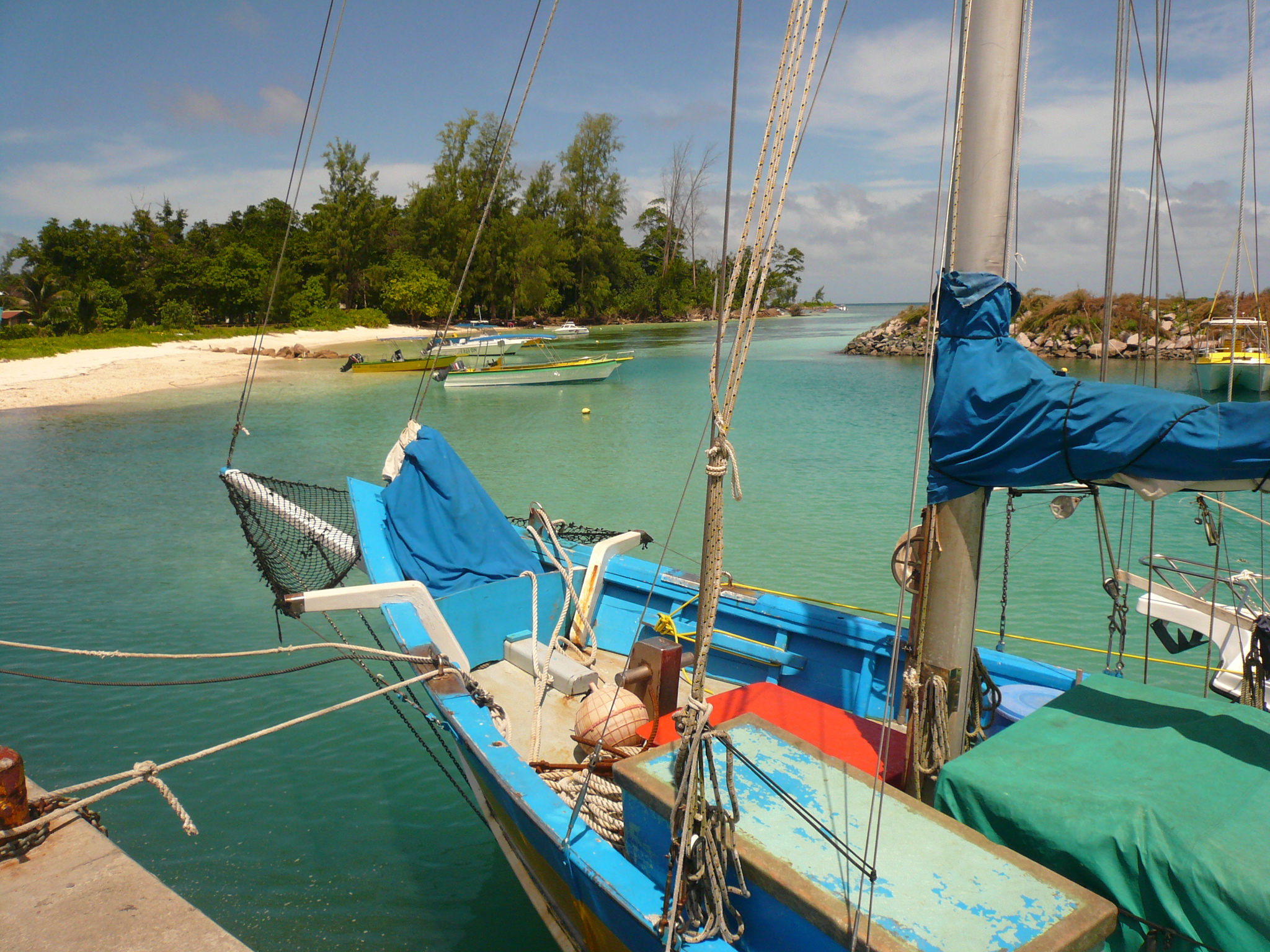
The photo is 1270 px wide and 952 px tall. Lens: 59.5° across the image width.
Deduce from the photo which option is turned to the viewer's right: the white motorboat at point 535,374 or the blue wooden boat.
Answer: the white motorboat

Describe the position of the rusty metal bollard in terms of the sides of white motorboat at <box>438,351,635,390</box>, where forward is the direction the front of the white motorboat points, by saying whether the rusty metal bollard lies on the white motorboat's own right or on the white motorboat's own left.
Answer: on the white motorboat's own right

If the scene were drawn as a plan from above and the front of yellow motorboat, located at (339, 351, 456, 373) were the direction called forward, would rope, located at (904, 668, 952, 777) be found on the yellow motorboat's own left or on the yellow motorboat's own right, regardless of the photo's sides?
on the yellow motorboat's own right

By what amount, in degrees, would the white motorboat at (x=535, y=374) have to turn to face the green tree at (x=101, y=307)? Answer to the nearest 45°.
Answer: approximately 135° to its left

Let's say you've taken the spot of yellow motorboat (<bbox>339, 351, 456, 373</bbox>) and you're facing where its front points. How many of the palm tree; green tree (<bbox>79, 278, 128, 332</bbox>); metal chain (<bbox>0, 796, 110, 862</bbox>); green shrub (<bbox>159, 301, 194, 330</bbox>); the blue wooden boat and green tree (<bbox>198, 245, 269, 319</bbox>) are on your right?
2

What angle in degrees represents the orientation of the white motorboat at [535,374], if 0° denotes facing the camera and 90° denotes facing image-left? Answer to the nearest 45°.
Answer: approximately 270°

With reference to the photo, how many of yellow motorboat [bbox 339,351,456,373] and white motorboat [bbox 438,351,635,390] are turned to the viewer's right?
2

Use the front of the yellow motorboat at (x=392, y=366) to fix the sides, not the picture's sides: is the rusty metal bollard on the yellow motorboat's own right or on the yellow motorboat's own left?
on the yellow motorboat's own right

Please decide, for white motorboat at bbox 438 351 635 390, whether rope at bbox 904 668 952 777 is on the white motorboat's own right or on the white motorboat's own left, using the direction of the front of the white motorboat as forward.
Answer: on the white motorboat's own right

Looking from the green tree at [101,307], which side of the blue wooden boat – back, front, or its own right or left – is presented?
front

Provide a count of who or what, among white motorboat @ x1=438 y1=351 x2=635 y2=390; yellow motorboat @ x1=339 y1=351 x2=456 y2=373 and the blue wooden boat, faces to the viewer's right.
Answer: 2

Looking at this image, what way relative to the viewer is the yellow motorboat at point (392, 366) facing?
to the viewer's right

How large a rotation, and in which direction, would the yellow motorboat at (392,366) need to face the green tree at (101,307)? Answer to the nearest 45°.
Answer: approximately 135° to its left

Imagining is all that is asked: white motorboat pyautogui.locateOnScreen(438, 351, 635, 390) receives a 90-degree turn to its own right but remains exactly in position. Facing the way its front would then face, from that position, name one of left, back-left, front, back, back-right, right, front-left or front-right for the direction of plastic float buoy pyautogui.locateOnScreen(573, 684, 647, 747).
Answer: front

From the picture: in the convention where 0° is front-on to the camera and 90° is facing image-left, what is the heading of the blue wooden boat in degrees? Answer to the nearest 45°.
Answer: approximately 135°

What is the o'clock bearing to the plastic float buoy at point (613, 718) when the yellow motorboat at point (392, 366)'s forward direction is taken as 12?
The plastic float buoy is roughly at 3 o'clock from the yellow motorboat.
